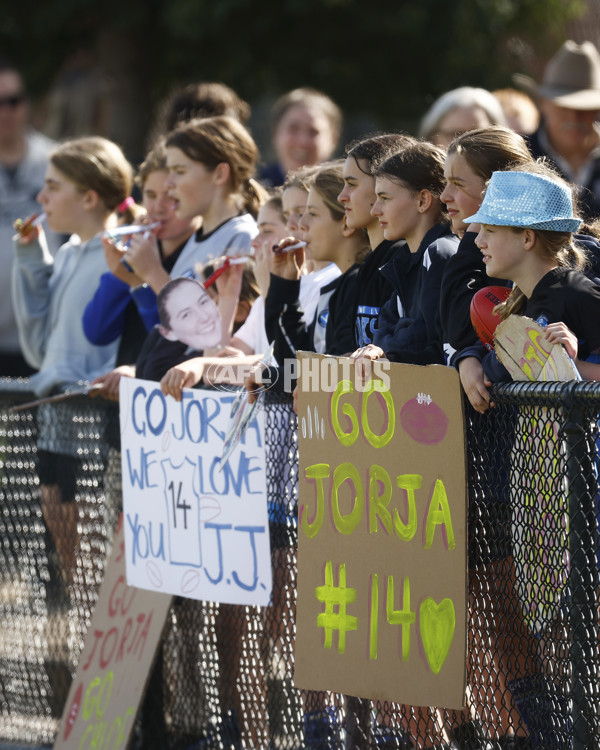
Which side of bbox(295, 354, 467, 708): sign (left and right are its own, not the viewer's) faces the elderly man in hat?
back

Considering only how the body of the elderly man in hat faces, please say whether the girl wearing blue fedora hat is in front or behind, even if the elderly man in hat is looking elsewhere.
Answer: in front

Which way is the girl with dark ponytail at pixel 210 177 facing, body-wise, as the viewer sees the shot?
to the viewer's left

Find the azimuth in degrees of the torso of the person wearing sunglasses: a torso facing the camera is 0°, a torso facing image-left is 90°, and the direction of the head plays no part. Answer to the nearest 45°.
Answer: approximately 0°

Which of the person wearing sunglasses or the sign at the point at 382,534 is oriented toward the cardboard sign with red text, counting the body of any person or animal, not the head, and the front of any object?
the person wearing sunglasses

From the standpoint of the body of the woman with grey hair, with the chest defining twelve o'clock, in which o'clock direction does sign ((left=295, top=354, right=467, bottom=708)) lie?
The sign is roughly at 12 o'clock from the woman with grey hair.

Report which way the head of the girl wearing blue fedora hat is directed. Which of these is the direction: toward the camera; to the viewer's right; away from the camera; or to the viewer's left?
to the viewer's left
